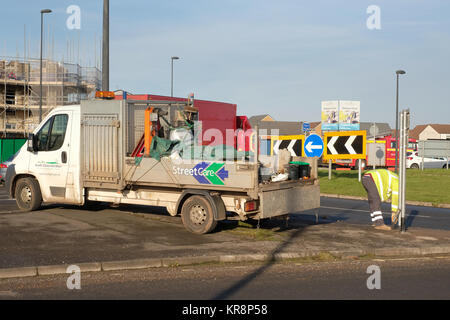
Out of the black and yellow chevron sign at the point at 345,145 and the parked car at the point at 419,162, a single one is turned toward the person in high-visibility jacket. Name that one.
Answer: the black and yellow chevron sign

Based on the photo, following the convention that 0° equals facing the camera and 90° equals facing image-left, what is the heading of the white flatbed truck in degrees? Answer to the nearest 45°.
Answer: approximately 135°

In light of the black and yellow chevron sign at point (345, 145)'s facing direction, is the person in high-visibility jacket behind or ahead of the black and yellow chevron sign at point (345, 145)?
ahead

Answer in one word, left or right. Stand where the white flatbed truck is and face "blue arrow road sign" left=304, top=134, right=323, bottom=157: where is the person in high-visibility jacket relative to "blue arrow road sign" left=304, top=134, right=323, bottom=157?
right

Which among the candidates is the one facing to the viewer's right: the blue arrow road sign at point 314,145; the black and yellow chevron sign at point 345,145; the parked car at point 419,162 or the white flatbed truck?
the parked car

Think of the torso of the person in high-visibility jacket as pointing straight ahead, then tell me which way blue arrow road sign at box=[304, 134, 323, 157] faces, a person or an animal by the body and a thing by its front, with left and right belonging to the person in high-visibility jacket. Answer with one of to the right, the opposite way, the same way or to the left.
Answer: to the right

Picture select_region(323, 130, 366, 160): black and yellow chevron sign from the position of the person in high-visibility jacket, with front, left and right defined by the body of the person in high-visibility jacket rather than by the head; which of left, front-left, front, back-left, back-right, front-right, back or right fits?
left

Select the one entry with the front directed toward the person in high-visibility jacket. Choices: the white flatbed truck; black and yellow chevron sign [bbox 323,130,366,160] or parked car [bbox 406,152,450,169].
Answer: the black and yellow chevron sign

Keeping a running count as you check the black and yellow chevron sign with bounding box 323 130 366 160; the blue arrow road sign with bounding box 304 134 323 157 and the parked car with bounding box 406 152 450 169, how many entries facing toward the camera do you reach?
2

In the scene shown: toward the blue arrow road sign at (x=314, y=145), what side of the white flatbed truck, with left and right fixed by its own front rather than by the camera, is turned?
right

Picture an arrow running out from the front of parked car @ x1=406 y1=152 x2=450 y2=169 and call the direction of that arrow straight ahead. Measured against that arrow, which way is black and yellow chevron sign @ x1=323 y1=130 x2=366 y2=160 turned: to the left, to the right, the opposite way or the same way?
to the right

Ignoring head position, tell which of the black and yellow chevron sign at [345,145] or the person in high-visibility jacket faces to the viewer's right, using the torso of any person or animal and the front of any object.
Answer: the person in high-visibility jacket

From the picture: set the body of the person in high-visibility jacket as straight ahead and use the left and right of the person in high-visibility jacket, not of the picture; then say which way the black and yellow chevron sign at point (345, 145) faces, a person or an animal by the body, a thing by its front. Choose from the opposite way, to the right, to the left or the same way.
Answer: to the right

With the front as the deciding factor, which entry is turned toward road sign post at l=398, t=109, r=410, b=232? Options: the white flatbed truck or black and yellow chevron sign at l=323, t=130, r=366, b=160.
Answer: the black and yellow chevron sign
